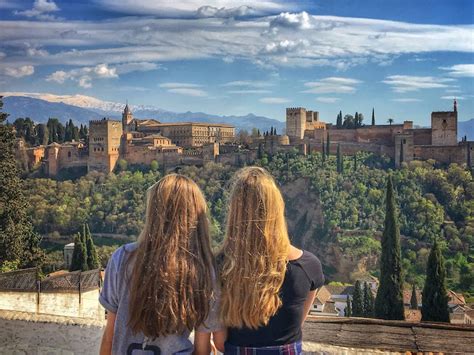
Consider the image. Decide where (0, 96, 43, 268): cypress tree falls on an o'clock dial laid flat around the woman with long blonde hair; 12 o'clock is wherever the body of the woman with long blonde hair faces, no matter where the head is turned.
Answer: The cypress tree is roughly at 11 o'clock from the woman with long blonde hair.

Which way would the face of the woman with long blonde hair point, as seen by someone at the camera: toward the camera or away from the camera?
away from the camera

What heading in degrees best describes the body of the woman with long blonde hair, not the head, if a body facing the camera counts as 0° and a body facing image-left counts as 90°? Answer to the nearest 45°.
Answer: approximately 180°

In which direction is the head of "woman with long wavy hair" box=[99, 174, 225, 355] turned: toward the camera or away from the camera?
away from the camera

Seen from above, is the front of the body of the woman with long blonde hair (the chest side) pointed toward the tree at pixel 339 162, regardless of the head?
yes
